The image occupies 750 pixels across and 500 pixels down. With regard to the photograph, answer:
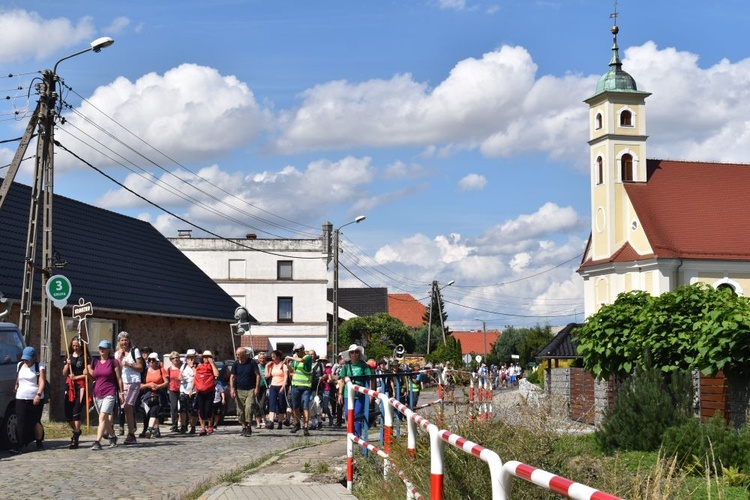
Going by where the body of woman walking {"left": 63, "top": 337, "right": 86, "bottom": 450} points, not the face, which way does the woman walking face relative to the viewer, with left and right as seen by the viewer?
facing the viewer and to the left of the viewer

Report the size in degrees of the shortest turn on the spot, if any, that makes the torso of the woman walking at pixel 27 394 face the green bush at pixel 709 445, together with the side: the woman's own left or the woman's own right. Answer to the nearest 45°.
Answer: approximately 90° to the woman's own left

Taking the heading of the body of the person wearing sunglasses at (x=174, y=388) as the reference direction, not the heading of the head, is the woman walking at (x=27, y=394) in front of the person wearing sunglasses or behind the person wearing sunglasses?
in front

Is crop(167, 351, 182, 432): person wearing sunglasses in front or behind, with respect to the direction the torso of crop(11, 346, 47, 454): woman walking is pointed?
behind

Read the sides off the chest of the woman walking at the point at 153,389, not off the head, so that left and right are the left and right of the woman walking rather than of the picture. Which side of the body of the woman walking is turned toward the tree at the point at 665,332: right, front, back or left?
left

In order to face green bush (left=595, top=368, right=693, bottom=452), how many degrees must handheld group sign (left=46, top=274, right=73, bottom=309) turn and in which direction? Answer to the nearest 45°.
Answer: approximately 45° to its left

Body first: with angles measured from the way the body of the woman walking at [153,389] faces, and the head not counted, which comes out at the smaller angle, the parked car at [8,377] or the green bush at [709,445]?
the parked car

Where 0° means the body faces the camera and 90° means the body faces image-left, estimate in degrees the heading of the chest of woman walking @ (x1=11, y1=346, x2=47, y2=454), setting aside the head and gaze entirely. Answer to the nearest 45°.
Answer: approximately 45°

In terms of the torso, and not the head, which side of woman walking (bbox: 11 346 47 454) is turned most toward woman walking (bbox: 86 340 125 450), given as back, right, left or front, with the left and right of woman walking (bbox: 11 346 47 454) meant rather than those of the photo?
left

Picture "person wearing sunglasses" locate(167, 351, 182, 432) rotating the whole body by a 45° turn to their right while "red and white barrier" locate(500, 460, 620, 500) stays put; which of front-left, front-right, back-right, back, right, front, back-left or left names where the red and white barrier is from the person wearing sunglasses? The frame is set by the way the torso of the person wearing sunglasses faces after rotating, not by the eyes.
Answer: front-left

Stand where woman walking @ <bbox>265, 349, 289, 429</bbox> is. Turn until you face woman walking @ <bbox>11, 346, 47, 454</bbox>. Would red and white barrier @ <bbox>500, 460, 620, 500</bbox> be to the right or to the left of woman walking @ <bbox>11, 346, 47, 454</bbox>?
left

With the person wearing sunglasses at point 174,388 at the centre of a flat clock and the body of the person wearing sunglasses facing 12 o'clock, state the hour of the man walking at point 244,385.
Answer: The man walking is roughly at 10 o'clock from the person wearing sunglasses.

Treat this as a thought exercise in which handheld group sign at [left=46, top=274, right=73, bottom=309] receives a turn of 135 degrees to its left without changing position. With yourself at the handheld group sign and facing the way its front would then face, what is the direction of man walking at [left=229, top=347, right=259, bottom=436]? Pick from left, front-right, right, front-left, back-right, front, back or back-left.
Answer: front-right

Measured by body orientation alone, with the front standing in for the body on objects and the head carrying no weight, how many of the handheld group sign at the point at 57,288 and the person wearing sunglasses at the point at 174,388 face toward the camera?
2

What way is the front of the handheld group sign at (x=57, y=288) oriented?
toward the camera

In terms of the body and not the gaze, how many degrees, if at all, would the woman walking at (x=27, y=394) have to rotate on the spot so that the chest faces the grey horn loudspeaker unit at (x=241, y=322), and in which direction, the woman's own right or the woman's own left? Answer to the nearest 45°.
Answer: approximately 135° to the woman's own right

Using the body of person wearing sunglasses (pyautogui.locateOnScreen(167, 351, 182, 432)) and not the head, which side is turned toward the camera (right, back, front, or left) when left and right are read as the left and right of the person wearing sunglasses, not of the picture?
front

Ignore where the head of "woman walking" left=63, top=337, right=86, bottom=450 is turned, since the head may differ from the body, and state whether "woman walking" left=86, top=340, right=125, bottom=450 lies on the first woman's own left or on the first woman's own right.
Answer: on the first woman's own left
